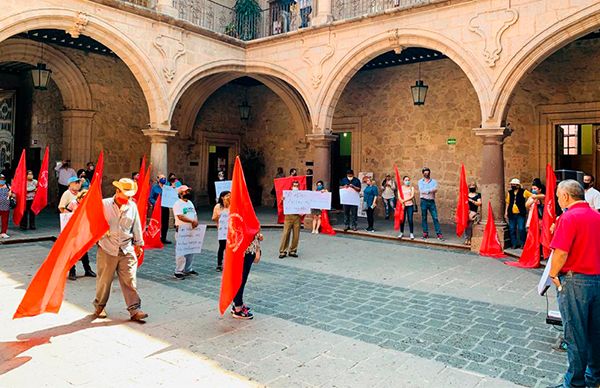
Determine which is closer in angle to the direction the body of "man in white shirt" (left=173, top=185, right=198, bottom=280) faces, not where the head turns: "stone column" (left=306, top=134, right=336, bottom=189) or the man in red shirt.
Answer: the man in red shirt

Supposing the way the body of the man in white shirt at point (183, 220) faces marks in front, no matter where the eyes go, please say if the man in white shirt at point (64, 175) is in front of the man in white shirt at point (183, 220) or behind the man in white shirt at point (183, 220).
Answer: behind

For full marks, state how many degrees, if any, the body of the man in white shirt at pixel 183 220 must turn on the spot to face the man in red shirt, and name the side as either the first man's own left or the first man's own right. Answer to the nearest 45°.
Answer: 0° — they already face them

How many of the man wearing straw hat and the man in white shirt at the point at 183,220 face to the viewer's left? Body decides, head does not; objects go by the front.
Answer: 0

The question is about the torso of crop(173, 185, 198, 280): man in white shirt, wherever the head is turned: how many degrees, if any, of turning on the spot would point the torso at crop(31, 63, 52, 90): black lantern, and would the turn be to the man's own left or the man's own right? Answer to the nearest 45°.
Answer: approximately 180°

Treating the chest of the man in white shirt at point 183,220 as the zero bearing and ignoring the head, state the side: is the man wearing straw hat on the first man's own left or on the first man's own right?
on the first man's own right

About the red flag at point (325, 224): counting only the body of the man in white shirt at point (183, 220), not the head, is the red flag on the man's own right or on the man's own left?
on the man's own left

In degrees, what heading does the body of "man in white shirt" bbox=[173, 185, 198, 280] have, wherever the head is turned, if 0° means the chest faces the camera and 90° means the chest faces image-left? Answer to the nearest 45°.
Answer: approximately 315°

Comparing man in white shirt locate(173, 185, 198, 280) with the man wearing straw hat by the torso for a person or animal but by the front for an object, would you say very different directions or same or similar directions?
same or similar directions

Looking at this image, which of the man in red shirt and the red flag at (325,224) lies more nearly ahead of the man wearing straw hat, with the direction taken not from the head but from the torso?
the man in red shirt
